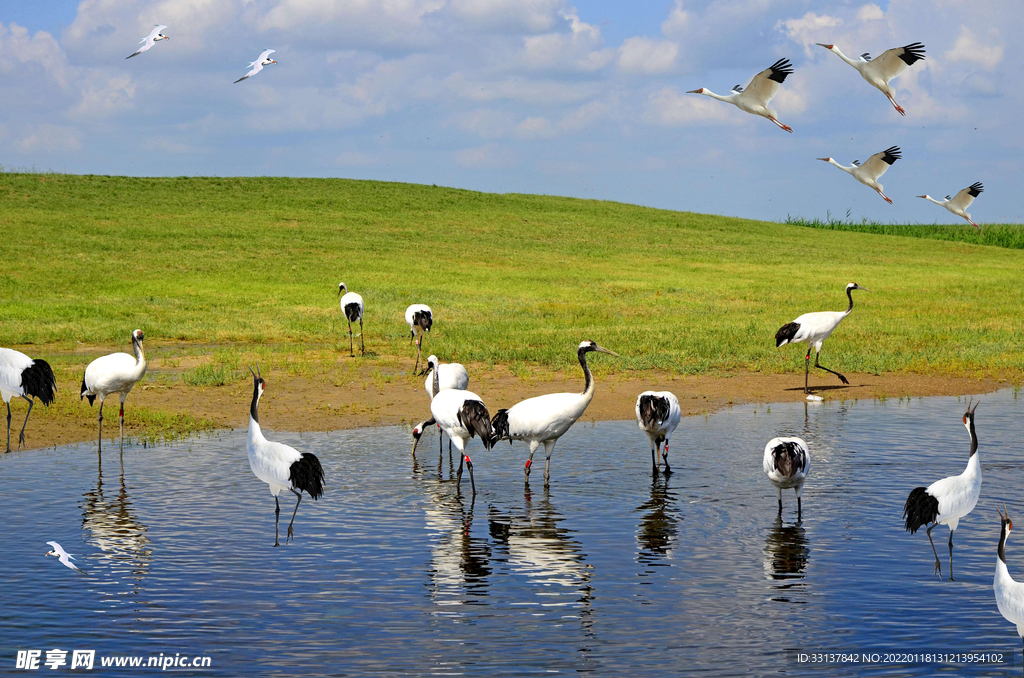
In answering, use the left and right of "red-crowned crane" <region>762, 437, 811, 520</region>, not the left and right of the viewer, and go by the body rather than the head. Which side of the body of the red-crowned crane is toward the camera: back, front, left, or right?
back

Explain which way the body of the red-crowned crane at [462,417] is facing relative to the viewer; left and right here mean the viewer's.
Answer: facing to the left of the viewer

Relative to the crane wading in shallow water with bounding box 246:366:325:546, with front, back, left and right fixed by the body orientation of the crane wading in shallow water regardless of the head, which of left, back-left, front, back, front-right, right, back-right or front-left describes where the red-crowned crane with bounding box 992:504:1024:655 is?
back-left

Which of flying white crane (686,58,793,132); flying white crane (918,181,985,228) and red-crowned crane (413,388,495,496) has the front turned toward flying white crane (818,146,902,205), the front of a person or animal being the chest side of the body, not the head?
flying white crane (918,181,985,228)

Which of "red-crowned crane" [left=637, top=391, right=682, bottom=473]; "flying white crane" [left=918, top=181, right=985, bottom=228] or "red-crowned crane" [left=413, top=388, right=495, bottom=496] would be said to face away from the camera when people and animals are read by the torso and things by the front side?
"red-crowned crane" [left=637, top=391, right=682, bottom=473]

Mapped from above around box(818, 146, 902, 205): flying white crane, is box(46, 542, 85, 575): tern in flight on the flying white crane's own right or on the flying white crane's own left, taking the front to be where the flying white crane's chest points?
on the flying white crane's own left

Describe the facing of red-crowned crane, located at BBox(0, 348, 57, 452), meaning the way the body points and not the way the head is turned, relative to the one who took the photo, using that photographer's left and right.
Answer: facing to the left of the viewer

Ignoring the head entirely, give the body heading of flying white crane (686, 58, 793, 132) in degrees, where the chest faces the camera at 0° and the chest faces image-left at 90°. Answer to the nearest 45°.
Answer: approximately 90°

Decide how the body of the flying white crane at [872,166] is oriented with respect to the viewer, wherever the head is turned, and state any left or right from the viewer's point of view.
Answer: facing to the left of the viewer

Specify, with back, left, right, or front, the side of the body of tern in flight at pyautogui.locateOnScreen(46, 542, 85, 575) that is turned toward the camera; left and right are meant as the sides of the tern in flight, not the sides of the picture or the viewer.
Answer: left

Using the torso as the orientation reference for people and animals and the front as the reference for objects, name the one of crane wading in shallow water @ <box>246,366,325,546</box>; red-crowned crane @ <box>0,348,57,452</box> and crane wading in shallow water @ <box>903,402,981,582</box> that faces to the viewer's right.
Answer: crane wading in shallow water @ <box>903,402,981,582</box>

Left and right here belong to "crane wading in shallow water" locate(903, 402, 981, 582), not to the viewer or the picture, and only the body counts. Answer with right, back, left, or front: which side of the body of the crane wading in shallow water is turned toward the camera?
right

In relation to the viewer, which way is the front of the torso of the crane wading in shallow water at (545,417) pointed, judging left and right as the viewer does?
facing to the right of the viewer

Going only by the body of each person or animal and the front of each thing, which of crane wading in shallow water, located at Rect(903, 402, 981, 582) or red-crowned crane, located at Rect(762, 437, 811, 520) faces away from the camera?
the red-crowned crane

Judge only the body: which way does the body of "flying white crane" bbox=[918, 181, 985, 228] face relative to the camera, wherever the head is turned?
to the viewer's left

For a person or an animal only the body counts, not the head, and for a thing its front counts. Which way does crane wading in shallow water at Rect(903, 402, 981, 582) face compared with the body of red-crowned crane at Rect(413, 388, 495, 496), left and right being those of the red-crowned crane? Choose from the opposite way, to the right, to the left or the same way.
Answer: the opposite way

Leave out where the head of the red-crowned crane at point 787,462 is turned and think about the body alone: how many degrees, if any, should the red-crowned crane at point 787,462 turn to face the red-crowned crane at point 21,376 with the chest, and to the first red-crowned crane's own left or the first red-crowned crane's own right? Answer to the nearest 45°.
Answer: approximately 90° to the first red-crowned crane's own left

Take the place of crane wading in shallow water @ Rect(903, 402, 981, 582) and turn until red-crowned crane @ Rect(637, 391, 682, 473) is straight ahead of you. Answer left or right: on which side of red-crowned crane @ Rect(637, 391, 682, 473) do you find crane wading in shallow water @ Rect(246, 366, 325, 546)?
left
